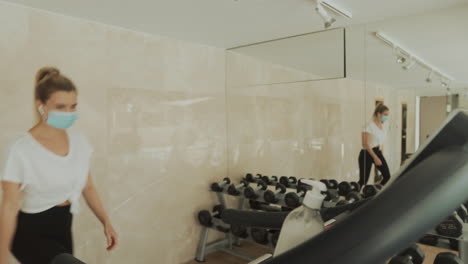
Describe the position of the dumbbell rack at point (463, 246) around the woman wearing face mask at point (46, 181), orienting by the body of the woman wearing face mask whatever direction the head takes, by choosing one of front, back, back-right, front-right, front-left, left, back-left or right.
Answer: front

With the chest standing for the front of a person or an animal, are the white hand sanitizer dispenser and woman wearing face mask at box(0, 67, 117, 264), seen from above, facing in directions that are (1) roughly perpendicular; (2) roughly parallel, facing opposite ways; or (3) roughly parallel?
roughly parallel, facing opposite ways

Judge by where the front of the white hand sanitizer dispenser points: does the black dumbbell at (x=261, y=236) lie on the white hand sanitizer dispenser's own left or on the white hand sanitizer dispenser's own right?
on the white hand sanitizer dispenser's own right

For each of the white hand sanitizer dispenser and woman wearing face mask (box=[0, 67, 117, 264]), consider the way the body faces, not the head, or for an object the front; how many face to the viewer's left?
1

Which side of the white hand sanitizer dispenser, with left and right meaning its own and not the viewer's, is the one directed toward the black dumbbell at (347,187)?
right

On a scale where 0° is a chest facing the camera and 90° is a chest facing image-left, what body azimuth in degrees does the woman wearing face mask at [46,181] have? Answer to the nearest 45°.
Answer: approximately 315°

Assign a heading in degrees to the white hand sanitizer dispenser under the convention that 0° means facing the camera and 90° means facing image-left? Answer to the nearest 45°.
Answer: approximately 90°

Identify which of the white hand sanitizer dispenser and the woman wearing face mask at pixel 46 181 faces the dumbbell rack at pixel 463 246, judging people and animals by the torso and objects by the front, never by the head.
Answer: the woman wearing face mask

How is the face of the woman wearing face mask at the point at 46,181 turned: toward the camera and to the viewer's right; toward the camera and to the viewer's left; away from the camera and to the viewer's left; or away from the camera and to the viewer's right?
toward the camera and to the viewer's right
